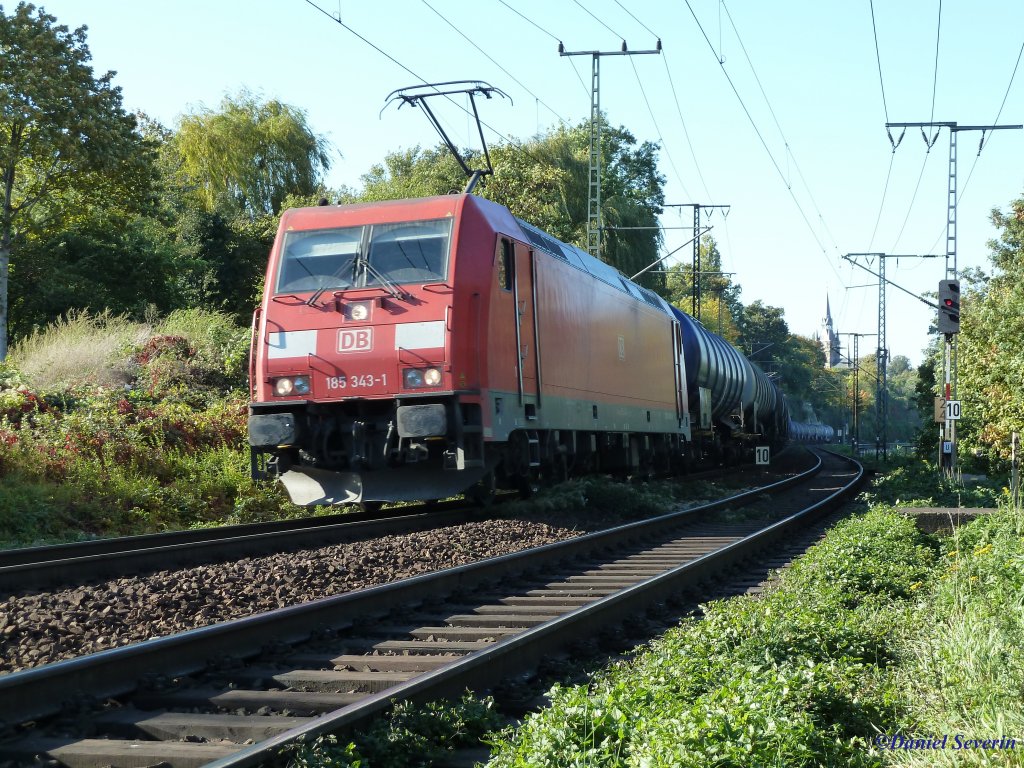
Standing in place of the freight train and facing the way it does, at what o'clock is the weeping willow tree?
The weeping willow tree is roughly at 4 o'clock from the freight train.

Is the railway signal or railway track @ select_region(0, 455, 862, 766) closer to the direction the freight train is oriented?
the railway track

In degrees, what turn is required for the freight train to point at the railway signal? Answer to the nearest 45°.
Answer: approximately 180°

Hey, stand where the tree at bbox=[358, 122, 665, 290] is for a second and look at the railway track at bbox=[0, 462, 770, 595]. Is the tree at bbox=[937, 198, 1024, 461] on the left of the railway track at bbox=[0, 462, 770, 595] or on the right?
left

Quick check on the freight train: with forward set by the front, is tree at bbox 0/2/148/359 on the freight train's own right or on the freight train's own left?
on the freight train's own right

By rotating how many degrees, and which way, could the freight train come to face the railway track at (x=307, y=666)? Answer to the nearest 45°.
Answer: approximately 45° to its left

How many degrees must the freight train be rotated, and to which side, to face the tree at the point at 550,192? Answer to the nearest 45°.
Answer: approximately 135° to its right

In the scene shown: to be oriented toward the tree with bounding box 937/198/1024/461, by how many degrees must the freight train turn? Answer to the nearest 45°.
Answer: approximately 180°

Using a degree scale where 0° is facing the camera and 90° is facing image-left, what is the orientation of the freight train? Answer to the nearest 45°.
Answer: approximately 45°
